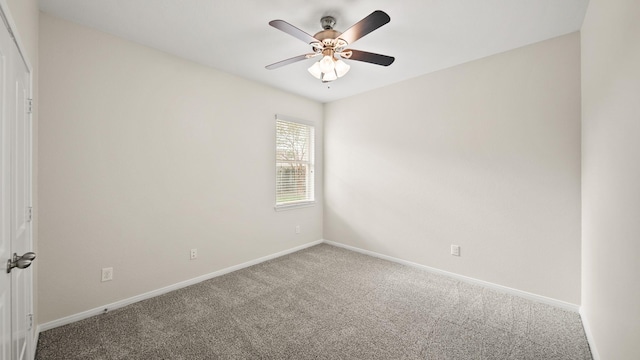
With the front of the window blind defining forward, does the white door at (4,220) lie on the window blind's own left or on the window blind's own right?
on the window blind's own right

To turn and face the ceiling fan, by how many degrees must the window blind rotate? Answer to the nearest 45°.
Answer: approximately 45° to its right

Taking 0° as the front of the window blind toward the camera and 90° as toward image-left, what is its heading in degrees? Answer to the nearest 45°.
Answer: approximately 315°

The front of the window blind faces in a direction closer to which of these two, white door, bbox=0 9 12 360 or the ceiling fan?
the ceiling fan

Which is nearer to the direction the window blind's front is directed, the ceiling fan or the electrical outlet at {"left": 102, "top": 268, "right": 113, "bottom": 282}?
the ceiling fan

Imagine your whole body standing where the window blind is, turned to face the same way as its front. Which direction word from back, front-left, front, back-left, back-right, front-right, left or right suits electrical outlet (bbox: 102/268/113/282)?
right

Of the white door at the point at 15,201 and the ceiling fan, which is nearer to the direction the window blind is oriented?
the ceiling fan

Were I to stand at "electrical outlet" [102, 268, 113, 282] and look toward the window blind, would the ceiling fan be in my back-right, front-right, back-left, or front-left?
front-right

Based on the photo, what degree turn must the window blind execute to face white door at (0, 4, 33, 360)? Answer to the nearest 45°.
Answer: approximately 90° to its right
